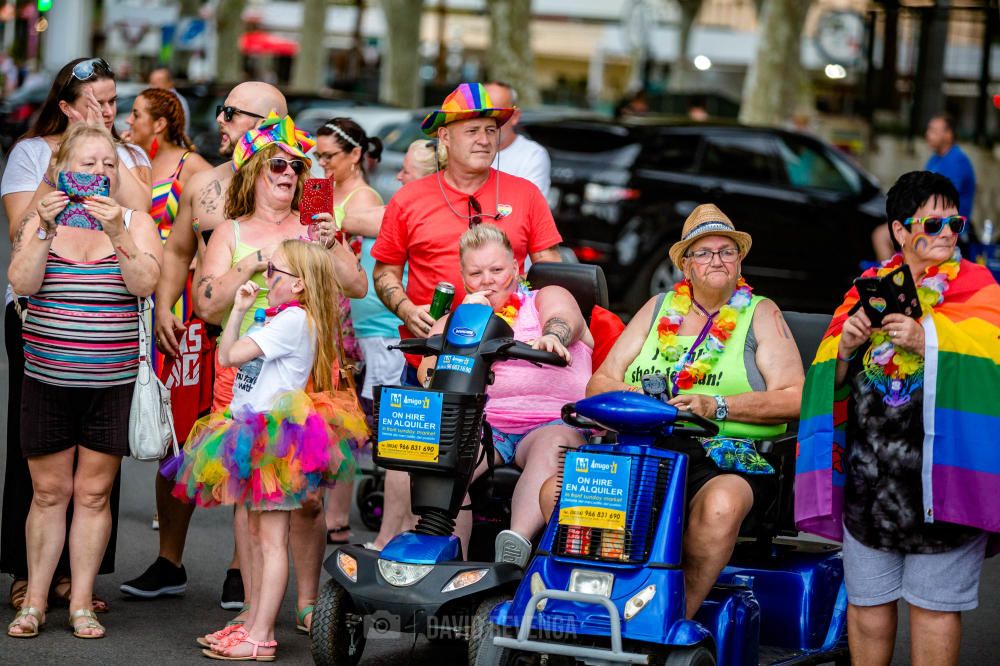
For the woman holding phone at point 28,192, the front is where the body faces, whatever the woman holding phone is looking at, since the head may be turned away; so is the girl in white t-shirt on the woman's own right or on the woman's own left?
on the woman's own left

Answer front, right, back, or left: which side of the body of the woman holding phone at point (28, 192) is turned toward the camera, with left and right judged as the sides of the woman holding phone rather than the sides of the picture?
front

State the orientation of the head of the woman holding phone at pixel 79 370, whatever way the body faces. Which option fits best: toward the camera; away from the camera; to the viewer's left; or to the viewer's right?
toward the camera

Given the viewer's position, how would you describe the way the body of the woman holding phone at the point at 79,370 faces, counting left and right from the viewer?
facing the viewer

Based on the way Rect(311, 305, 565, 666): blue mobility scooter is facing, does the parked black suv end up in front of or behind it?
behind

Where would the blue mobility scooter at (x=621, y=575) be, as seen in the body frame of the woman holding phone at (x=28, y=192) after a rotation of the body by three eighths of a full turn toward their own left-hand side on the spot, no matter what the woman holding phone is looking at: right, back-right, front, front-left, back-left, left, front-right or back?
right

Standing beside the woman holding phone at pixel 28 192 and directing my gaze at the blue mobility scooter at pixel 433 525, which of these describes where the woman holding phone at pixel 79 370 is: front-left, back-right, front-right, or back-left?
front-right

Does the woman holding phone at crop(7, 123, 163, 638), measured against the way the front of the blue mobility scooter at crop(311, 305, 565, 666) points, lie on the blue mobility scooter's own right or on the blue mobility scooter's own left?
on the blue mobility scooter's own right

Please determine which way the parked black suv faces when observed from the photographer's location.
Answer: facing away from the viewer and to the right of the viewer

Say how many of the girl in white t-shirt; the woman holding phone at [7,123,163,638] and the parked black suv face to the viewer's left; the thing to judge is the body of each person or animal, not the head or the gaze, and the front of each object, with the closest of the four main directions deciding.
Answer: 1

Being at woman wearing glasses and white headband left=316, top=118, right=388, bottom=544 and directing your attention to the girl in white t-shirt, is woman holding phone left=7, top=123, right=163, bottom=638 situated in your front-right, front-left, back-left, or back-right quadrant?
front-right

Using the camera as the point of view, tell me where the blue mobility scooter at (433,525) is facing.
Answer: facing the viewer and to the left of the viewer

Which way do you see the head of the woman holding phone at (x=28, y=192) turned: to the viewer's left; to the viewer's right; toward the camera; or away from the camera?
toward the camera
